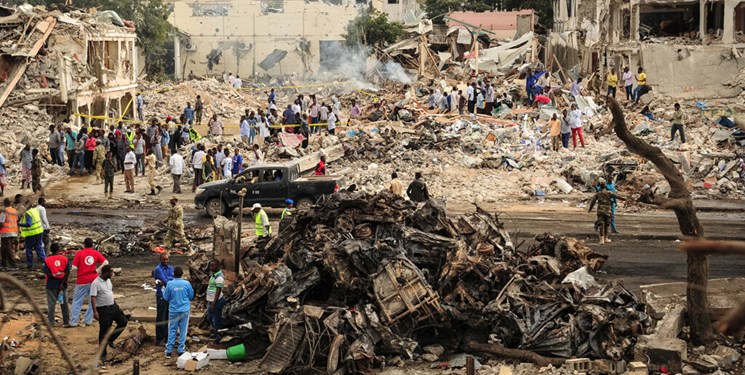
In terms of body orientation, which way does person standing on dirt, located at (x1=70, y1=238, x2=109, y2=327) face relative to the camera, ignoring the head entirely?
away from the camera

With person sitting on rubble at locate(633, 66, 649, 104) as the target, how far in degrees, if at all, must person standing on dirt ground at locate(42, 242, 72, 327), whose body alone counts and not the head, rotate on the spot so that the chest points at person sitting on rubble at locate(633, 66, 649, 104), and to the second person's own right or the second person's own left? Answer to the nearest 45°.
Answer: approximately 45° to the second person's own right

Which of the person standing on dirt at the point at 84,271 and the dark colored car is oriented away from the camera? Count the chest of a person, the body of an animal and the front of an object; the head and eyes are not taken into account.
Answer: the person standing on dirt

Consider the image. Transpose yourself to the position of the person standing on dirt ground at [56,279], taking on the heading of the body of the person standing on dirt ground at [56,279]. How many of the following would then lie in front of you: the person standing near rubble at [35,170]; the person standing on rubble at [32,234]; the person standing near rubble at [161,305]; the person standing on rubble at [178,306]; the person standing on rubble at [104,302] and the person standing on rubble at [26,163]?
3

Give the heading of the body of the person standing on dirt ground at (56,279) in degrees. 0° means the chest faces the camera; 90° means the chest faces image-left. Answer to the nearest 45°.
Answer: approximately 180°

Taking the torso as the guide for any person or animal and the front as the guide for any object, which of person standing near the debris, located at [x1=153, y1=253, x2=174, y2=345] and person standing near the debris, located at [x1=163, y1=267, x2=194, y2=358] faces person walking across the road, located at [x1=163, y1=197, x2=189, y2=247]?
person standing near the debris, located at [x1=163, y1=267, x2=194, y2=358]

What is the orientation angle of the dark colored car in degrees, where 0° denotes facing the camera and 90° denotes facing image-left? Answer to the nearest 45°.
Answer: approximately 90°

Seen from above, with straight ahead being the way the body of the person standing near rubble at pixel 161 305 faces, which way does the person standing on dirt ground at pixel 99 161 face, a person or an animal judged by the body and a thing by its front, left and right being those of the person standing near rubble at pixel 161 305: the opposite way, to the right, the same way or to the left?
the opposite way

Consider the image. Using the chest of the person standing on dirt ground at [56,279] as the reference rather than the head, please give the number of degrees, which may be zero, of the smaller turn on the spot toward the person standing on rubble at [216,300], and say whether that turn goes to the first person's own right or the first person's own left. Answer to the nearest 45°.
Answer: approximately 135° to the first person's own right

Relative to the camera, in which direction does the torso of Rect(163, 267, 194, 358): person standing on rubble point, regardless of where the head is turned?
away from the camera

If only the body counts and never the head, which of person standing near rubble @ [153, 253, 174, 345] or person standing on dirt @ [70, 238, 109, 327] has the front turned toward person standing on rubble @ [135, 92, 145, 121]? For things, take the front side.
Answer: person standing on dirt @ [70, 238, 109, 327]

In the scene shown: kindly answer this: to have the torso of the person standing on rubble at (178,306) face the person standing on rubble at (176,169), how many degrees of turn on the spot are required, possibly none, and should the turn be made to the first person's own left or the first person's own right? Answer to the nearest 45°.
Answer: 0° — they already face them

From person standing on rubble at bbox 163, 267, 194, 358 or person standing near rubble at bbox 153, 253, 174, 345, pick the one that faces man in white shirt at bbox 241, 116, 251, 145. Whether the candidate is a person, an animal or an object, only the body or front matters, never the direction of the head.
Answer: person standing on rubble at bbox 163, 267, 194, 358
